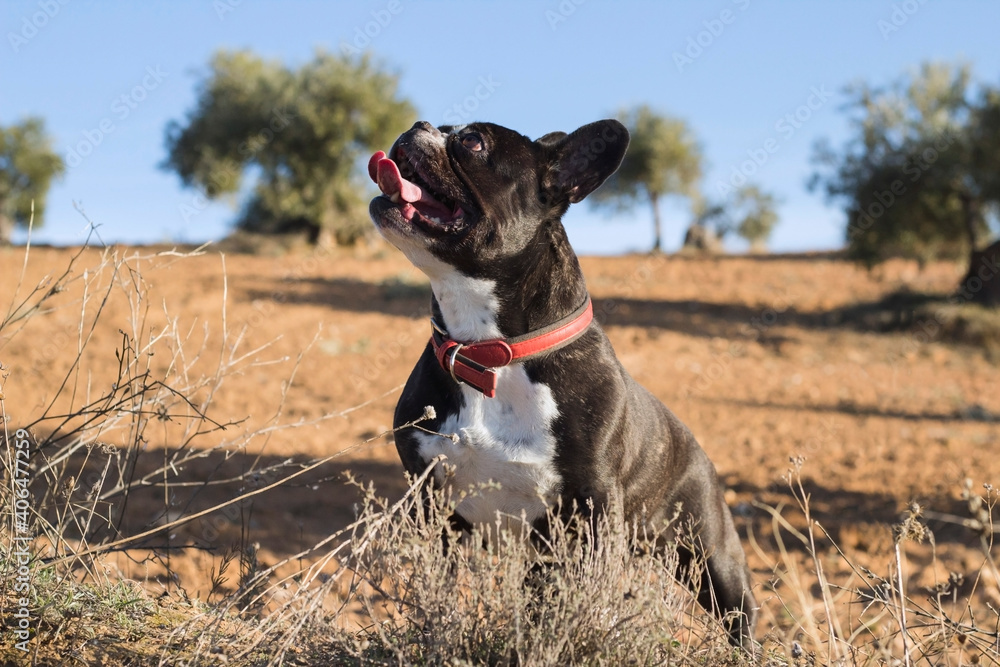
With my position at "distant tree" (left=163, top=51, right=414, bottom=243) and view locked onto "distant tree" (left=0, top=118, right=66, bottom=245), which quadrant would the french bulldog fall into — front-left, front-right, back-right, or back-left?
back-left

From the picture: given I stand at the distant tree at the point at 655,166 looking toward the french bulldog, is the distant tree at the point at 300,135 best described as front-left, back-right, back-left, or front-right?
front-right

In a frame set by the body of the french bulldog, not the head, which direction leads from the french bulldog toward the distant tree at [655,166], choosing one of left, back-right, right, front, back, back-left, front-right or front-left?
back-right

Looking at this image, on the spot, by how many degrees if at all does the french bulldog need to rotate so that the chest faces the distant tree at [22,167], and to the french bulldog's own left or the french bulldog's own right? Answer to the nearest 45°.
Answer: approximately 90° to the french bulldog's own right

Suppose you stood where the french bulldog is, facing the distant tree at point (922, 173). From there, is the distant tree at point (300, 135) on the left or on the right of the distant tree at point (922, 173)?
left

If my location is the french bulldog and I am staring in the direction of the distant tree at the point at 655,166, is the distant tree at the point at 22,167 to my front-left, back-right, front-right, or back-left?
front-left

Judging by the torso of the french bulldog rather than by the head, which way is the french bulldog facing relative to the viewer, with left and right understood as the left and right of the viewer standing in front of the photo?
facing the viewer and to the left of the viewer

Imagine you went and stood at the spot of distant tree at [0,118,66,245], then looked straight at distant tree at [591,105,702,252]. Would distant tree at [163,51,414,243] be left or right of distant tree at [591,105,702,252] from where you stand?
right

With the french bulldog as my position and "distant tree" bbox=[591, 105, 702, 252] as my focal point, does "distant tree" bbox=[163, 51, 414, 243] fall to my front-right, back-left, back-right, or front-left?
front-left
